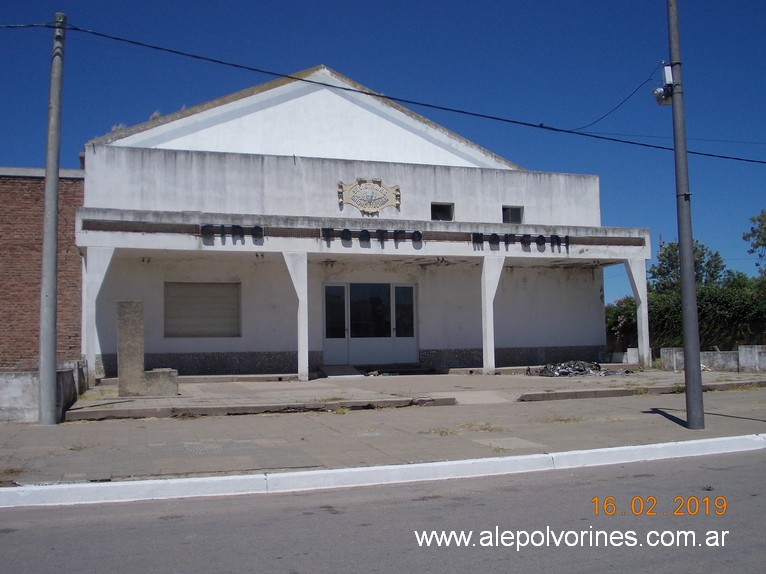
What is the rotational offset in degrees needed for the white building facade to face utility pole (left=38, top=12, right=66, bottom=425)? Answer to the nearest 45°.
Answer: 0° — it already faces it

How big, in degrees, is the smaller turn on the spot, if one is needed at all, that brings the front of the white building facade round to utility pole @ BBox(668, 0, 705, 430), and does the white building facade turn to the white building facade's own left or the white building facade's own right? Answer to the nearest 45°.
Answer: approximately 45° to the white building facade's own left

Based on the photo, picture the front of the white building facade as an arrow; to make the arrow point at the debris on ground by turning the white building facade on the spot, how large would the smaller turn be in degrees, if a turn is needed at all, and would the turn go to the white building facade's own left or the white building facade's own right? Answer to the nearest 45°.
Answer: approximately 90° to the white building facade's own left

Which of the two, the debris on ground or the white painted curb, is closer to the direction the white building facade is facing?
the white painted curb

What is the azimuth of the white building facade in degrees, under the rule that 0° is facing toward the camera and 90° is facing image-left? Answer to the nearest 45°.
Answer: approximately 0°
